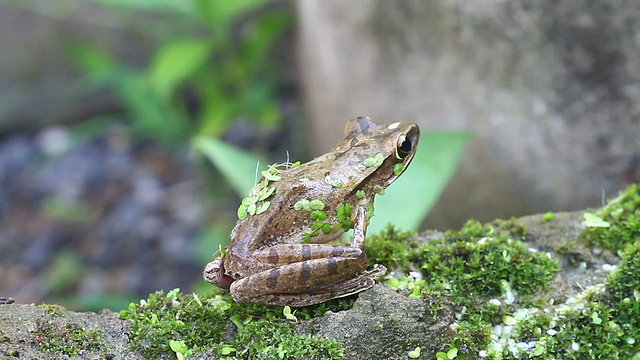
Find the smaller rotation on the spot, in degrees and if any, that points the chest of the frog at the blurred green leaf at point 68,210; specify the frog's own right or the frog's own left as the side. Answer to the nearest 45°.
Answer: approximately 90° to the frog's own left

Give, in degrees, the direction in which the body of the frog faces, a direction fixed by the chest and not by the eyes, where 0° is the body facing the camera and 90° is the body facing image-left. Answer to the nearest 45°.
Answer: approximately 225°

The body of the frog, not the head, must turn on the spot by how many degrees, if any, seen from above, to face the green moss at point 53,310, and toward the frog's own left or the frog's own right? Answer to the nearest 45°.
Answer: approximately 135° to the frog's own left

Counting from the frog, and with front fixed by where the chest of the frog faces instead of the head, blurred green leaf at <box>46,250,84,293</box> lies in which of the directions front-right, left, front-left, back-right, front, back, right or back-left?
left

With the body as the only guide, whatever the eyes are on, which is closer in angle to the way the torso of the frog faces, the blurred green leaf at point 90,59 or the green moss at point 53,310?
the blurred green leaf

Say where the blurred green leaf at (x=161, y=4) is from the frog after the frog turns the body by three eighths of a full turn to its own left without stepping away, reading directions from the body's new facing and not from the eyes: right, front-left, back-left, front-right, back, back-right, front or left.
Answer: right

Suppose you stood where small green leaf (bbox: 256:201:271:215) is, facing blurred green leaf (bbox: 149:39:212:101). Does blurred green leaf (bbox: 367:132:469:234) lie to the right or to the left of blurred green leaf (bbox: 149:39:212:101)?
right

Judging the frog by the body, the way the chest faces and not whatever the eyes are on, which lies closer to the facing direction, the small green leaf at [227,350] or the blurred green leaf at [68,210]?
the blurred green leaf
